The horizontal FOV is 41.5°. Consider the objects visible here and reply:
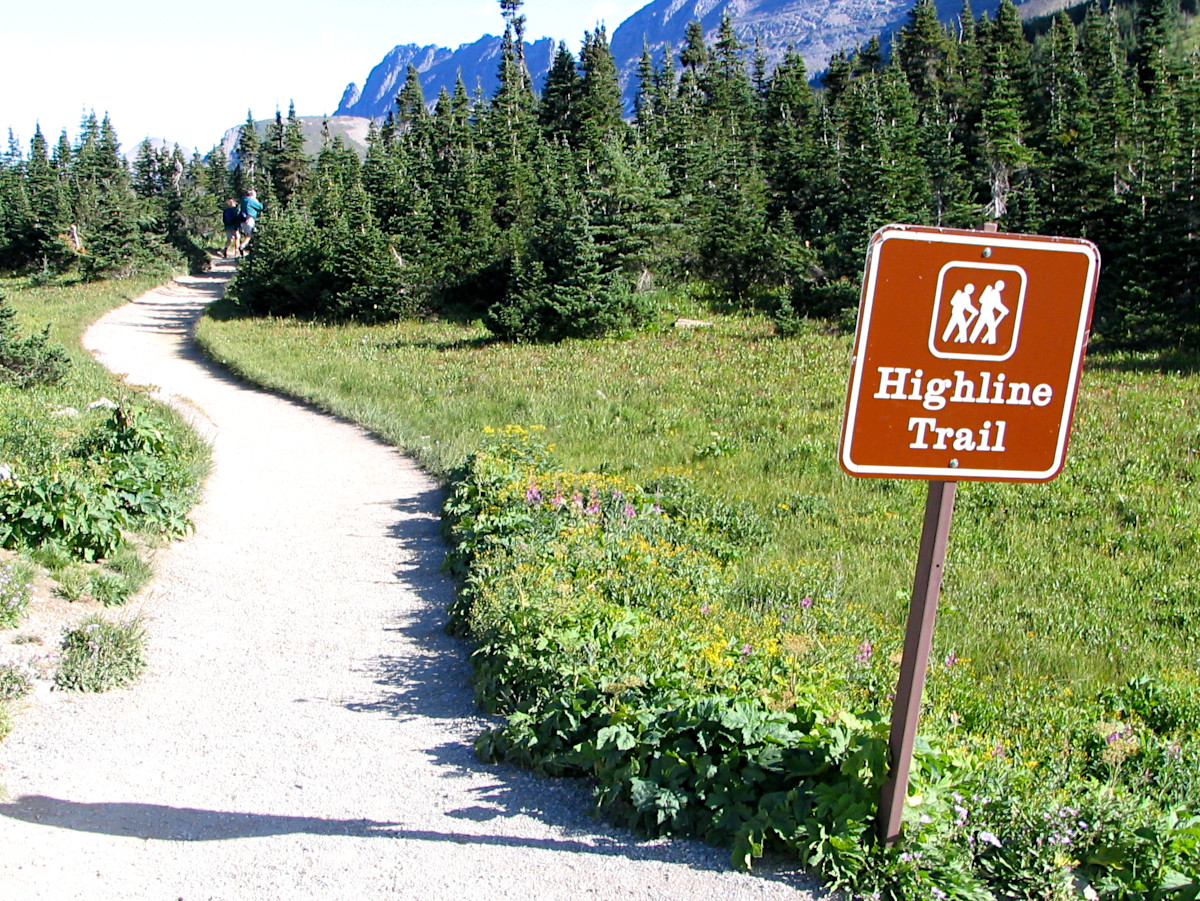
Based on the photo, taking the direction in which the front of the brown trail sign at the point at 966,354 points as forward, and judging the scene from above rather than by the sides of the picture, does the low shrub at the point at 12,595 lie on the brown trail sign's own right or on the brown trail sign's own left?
on the brown trail sign's own right

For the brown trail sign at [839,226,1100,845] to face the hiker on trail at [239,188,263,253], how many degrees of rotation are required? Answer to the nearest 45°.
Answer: approximately 135° to its right

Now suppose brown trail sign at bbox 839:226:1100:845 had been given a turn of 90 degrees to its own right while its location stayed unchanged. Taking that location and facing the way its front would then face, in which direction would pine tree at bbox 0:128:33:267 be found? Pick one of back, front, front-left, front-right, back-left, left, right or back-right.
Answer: front-right

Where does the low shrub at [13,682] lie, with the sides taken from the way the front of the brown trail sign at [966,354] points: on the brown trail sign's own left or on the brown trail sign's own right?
on the brown trail sign's own right

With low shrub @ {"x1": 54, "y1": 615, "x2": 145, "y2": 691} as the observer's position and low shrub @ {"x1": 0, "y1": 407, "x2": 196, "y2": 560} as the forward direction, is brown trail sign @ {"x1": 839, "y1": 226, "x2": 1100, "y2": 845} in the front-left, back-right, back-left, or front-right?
back-right

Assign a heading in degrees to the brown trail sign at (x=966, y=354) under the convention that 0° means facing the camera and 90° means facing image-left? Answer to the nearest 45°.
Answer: approximately 0°

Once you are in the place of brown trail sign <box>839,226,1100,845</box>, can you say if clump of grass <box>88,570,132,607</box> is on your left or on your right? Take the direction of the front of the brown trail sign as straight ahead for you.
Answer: on your right

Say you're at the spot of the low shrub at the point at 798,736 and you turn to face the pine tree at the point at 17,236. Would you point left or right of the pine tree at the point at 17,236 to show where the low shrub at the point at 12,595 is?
left
